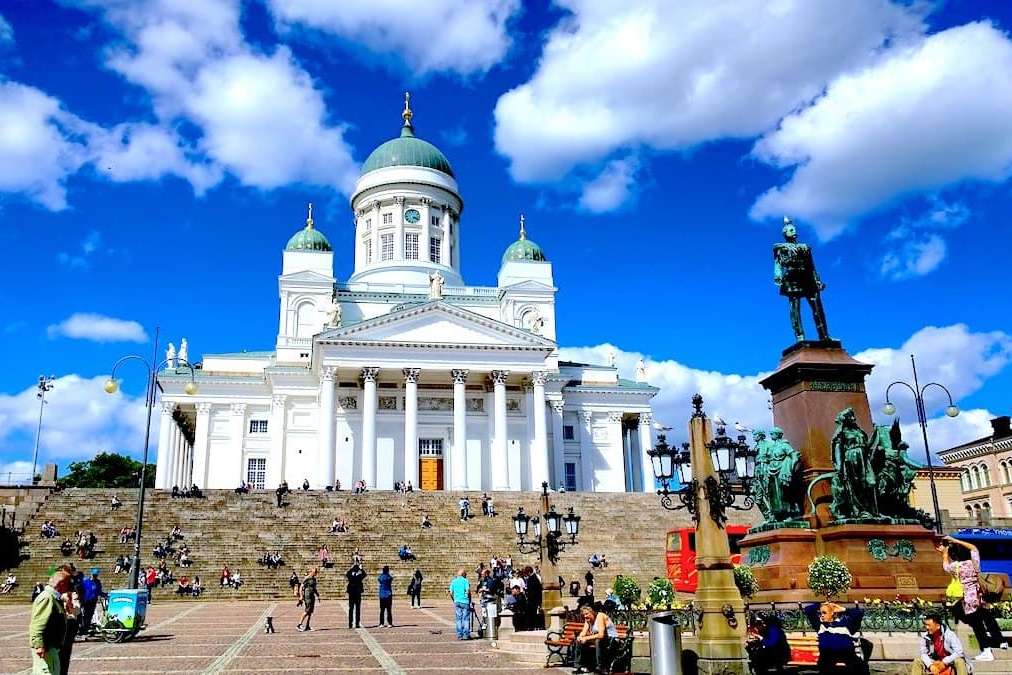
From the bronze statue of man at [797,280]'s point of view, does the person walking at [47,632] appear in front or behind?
in front

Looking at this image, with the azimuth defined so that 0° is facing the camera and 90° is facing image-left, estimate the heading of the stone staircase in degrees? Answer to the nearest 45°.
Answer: approximately 0°

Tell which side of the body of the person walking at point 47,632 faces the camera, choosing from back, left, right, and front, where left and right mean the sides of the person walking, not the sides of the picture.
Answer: right

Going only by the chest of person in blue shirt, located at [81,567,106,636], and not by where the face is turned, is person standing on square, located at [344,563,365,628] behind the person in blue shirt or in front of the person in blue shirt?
in front

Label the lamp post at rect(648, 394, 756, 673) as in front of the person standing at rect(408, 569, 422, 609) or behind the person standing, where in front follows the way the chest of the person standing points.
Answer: behind

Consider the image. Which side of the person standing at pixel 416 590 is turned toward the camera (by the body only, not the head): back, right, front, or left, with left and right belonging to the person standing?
back

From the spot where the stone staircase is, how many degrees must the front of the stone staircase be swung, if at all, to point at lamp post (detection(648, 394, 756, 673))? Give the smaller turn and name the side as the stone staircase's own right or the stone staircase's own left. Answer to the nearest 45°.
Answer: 0° — it already faces it

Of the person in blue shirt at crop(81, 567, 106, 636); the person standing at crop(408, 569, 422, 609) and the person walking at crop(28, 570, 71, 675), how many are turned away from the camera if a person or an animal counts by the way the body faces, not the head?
1

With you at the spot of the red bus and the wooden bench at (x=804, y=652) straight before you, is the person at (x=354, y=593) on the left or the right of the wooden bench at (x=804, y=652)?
right

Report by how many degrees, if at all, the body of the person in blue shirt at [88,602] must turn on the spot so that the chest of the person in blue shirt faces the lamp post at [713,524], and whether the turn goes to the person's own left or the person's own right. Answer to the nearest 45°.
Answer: approximately 45° to the person's own right

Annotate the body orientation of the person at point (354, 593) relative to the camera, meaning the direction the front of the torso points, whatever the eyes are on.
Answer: away from the camera
